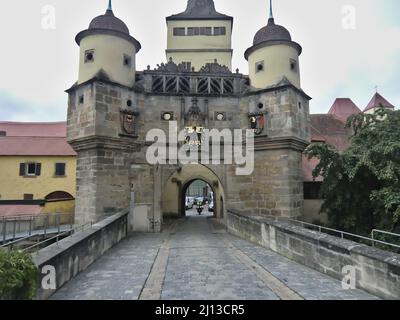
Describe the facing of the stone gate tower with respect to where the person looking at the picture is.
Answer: facing the viewer

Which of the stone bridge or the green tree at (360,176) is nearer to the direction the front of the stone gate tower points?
the stone bridge

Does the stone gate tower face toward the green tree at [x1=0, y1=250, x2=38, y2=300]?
yes

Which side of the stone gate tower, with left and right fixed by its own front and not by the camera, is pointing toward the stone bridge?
front

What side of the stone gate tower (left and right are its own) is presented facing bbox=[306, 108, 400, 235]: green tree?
left
